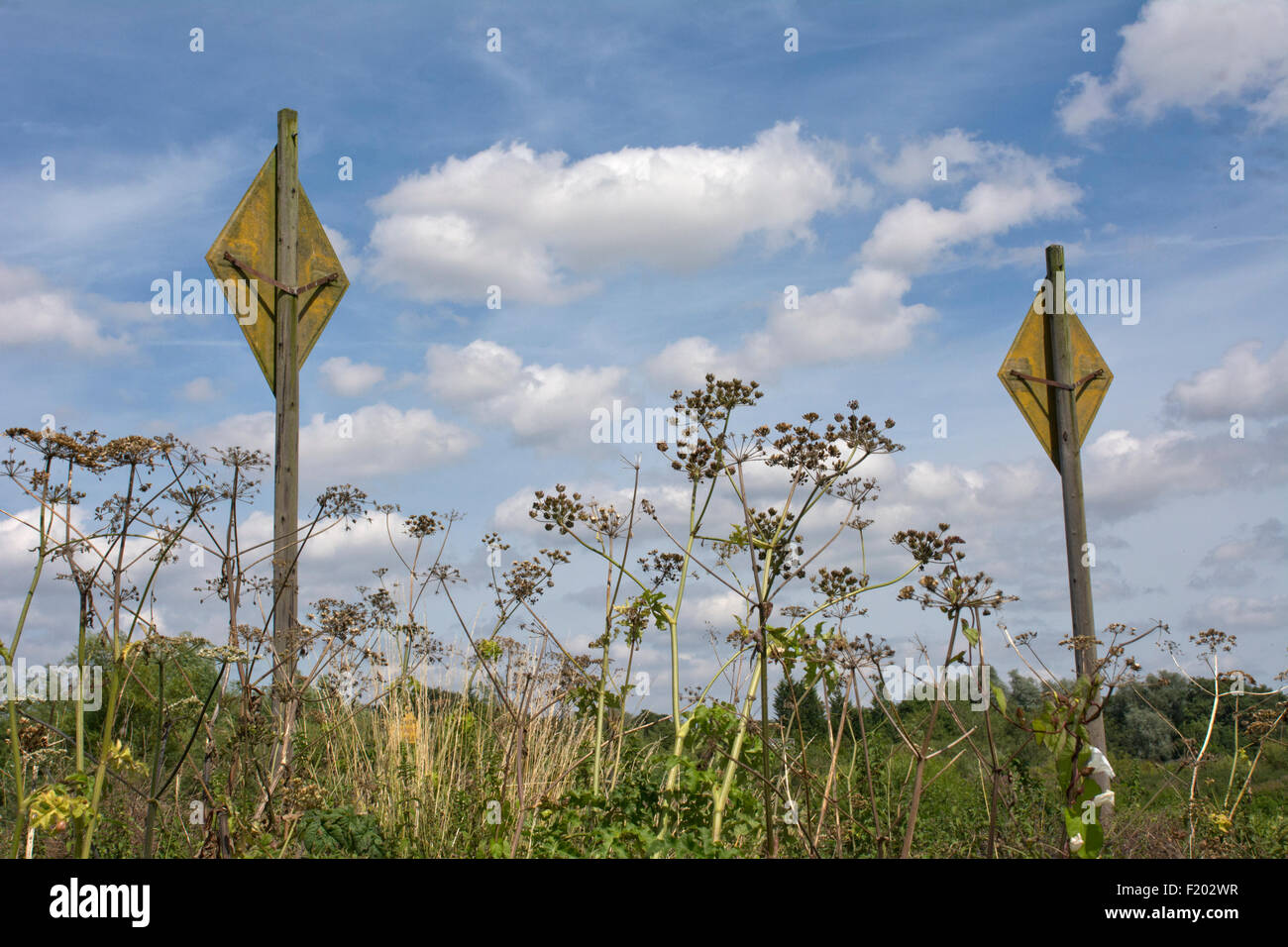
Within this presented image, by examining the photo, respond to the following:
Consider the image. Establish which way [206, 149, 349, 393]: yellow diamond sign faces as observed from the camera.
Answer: facing away from the viewer and to the left of the viewer

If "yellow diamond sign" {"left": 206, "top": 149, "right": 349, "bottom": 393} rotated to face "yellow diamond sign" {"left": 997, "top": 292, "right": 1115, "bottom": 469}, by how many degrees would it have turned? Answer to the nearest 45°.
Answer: approximately 135° to its right

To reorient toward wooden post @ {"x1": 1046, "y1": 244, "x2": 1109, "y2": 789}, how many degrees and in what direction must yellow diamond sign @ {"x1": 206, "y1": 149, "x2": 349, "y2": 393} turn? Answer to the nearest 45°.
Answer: approximately 135° to its right
